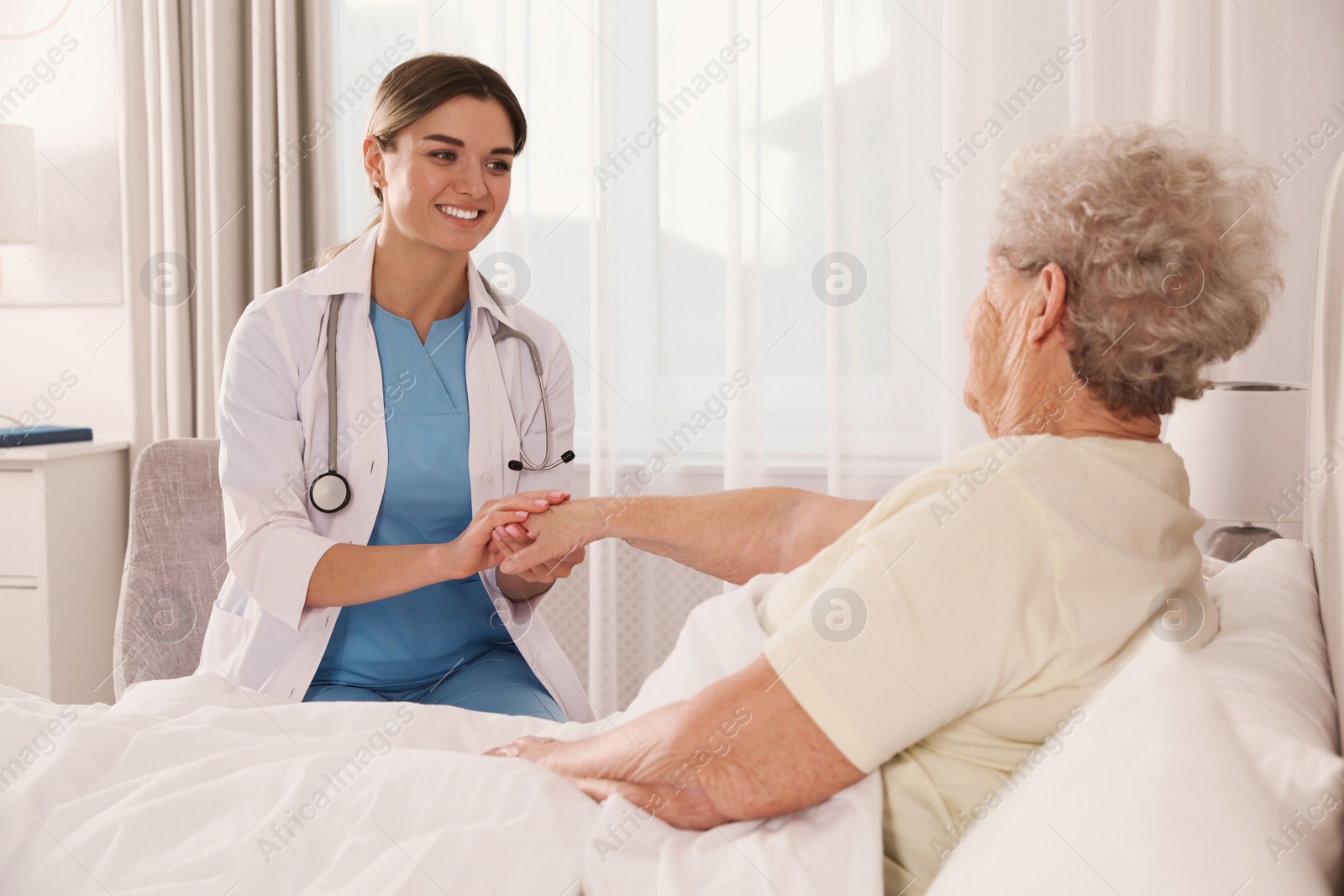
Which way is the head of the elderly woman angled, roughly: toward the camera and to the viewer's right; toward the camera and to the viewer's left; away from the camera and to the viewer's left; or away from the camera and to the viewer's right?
away from the camera and to the viewer's left

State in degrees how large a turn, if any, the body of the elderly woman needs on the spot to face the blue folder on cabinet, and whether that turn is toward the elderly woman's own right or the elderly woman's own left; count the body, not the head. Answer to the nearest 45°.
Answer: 0° — they already face it

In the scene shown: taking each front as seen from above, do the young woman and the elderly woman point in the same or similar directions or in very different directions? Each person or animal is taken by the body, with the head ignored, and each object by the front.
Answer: very different directions

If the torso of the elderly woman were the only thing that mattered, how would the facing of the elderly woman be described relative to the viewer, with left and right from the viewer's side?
facing away from the viewer and to the left of the viewer

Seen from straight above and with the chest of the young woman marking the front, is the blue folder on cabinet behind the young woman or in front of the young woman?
behind

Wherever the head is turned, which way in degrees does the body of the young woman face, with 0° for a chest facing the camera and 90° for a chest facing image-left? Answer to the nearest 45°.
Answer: approximately 315°
